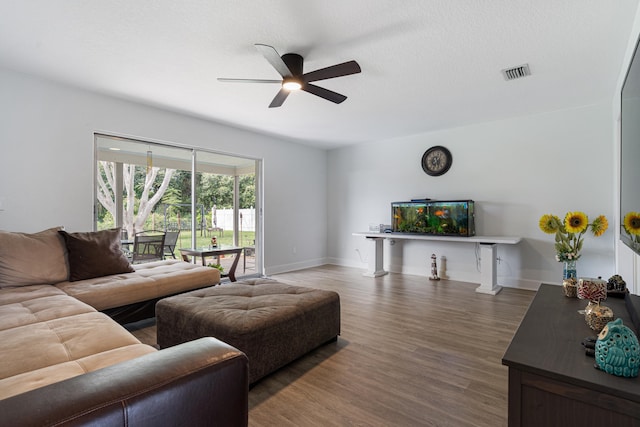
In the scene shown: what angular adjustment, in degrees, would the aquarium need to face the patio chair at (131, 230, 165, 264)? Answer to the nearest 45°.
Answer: approximately 45° to its right

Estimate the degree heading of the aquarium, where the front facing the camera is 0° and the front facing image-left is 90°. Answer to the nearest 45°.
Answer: approximately 0°

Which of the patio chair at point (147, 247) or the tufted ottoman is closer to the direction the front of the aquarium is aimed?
the tufted ottoman

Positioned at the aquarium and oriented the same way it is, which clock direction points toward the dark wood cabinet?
The dark wood cabinet is roughly at 12 o'clock from the aquarium.

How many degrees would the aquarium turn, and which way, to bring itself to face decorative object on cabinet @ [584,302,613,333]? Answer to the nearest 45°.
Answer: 0° — it already faces it

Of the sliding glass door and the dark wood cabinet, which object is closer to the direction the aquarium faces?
the dark wood cabinet

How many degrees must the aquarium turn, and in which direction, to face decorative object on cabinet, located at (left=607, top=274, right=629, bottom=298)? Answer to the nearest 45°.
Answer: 0° — it already faces it

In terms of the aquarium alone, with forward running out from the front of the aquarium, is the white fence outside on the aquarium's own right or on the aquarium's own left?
on the aquarium's own right
